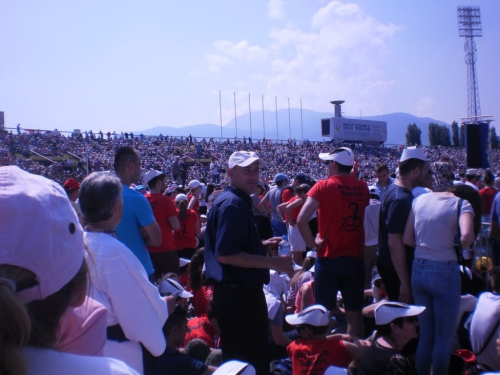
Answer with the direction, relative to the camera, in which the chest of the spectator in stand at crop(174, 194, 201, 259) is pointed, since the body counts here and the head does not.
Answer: away from the camera

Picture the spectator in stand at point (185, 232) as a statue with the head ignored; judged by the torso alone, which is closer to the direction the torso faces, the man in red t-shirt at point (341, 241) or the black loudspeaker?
the black loudspeaker

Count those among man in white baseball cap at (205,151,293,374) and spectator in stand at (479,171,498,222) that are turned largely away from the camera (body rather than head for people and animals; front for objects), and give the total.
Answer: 1

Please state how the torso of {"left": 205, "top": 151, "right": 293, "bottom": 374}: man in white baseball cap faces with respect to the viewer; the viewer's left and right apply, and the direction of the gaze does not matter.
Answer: facing to the right of the viewer

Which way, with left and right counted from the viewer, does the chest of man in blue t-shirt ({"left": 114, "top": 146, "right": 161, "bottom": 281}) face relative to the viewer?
facing away from the viewer and to the right of the viewer

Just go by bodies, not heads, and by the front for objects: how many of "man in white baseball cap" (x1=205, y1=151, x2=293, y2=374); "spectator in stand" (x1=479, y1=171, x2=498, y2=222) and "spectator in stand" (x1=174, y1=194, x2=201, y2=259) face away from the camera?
2

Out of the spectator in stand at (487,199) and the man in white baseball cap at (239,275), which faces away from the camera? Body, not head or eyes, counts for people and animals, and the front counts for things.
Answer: the spectator in stand

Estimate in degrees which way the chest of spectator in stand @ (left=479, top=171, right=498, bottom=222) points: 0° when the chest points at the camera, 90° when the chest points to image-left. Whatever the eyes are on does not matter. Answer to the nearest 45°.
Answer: approximately 180°

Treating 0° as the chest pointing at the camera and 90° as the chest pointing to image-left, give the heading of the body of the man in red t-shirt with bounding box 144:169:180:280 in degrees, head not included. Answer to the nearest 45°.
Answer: approximately 225°

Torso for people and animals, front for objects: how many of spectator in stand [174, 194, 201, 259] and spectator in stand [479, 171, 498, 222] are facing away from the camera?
2
